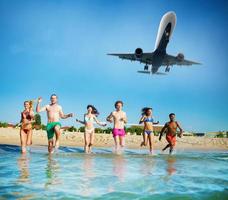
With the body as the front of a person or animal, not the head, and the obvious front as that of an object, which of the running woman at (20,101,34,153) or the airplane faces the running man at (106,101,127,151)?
the airplane

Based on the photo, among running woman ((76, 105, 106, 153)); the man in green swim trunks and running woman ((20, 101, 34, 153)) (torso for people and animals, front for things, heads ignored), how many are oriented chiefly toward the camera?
3

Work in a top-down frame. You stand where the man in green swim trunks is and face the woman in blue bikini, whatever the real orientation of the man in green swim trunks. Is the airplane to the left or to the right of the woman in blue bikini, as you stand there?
left

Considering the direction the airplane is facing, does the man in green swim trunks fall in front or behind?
in front

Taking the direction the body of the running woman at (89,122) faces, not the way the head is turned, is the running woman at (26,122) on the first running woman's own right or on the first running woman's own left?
on the first running woman's own right

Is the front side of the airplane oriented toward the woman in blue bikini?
yes
